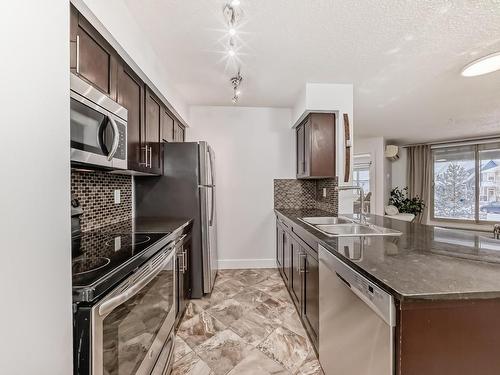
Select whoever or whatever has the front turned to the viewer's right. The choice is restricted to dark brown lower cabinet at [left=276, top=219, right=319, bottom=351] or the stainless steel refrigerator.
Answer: the stainless steel refrigerator

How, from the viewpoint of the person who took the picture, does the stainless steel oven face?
facing the viewer and to the right of the viewer

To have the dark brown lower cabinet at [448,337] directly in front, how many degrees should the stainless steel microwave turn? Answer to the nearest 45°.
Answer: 0° — it already faces it

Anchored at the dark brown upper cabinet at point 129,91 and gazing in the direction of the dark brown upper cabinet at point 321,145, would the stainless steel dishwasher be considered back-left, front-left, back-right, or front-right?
front-right

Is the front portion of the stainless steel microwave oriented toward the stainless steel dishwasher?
yes

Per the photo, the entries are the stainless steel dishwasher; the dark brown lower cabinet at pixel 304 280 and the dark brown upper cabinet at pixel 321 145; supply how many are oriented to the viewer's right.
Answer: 0

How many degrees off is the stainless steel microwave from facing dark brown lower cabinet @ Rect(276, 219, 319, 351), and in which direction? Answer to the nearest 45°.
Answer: approximately 45° to its left

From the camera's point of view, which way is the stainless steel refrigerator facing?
to the viewer's right

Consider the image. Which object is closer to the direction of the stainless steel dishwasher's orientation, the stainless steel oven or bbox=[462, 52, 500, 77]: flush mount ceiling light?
the stainless steel oven

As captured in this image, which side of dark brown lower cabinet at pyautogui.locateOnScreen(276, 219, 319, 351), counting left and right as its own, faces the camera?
left

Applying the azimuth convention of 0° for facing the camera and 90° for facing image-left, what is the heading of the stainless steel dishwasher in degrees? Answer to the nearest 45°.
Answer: approximately 45°

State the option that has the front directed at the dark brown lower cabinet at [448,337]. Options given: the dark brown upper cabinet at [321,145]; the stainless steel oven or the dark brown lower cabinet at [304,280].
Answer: the stainless steel oven
